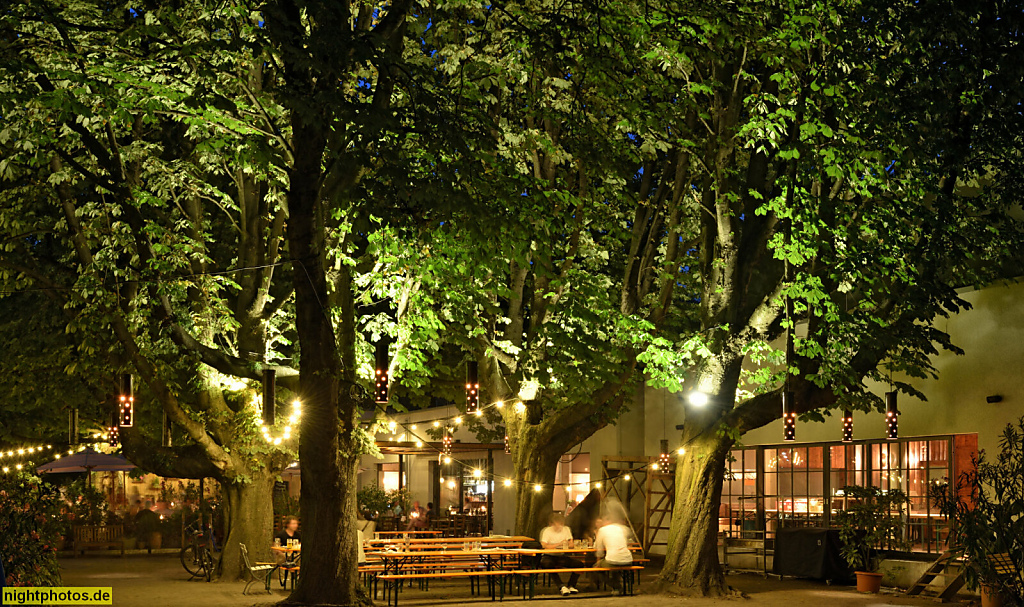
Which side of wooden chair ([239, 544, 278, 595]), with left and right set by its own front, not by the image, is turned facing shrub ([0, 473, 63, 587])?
back

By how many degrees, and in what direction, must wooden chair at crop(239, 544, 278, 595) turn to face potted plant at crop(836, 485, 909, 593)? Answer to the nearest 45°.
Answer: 0° — it already faces it

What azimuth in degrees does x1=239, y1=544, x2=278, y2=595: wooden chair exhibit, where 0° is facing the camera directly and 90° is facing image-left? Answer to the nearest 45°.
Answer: approximately 270°
